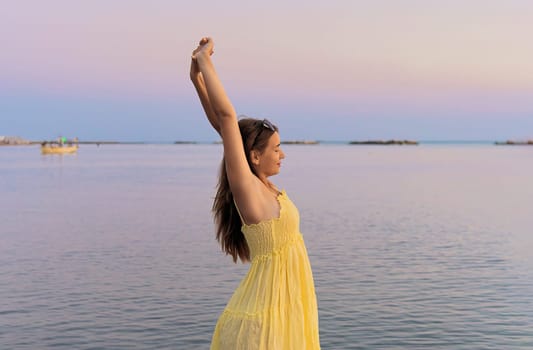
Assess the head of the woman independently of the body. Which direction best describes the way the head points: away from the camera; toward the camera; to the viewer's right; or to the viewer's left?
to the viewer's right

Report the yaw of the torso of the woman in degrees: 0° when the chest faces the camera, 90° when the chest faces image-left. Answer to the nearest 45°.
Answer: approximately 270°
